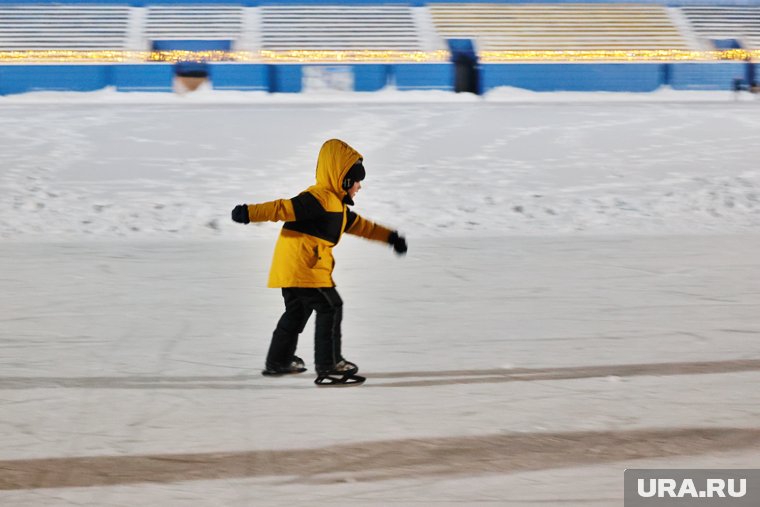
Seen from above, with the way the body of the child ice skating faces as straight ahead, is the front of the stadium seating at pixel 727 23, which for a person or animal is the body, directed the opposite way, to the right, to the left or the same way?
to the right

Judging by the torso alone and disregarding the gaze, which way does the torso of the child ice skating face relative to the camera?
to the viewer's right

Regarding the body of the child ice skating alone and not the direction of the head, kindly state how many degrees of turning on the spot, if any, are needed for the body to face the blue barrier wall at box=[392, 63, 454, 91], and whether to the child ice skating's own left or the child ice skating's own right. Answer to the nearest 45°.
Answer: approximately 90° to the child ice skating's own left

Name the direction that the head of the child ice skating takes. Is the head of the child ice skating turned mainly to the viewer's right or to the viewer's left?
to the viewer's right

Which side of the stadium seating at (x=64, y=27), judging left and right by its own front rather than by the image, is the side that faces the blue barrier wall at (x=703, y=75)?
left

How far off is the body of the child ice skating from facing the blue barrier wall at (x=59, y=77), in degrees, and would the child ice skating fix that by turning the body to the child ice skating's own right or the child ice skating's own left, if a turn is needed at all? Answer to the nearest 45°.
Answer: approximately 90° to the child ice skating's own left

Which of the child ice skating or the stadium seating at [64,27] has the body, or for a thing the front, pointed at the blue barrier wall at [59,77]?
the stadium seating

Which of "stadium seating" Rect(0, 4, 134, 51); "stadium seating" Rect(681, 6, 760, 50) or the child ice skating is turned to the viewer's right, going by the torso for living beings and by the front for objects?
the child ice skating

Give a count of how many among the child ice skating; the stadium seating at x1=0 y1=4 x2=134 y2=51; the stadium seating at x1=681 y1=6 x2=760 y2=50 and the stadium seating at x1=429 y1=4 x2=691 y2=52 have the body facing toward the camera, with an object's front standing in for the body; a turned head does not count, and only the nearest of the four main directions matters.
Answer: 3

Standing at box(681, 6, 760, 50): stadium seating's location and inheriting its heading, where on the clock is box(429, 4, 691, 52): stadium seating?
box(429, 4, 691, 52): stadium seating is roughly at 2 o'clock from box(681, 6, 760, 50): stadium seating.

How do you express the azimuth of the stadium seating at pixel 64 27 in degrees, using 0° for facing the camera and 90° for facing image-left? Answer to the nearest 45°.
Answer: approximately 0°

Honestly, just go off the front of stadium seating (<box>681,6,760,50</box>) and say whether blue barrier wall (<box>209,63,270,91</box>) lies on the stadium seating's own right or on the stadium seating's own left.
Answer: on the stadium seating's own right
